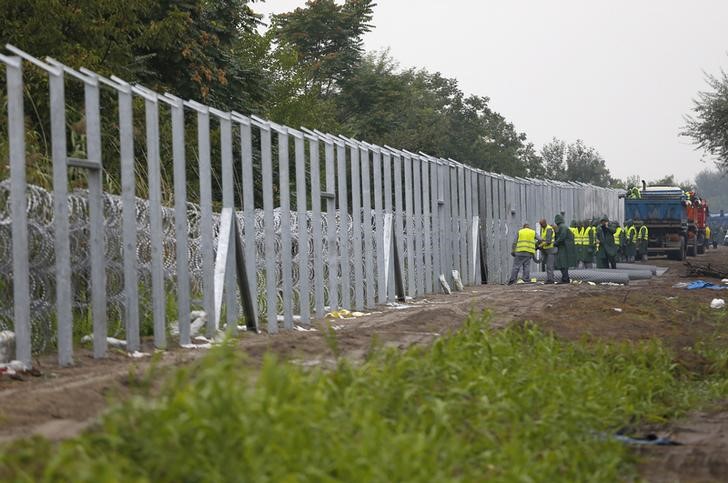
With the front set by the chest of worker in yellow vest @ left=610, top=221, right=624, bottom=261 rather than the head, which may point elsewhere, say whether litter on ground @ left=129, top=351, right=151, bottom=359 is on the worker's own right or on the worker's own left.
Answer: on the worker's own left

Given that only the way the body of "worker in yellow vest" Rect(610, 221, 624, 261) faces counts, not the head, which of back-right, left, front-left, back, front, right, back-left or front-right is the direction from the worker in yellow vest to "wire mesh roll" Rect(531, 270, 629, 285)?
left

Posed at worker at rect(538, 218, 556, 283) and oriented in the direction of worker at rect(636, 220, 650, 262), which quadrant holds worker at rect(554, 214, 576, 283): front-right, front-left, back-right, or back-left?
front-right

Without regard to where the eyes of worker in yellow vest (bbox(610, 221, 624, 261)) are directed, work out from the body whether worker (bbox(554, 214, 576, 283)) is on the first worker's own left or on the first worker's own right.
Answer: on the first worker's own left

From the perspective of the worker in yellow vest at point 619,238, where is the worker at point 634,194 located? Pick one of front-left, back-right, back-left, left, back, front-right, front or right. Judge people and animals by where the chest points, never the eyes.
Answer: right

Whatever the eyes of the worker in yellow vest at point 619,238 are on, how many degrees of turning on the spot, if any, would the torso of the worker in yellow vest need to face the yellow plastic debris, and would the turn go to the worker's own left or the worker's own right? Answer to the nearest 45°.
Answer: approximately 90° to the worker's own left

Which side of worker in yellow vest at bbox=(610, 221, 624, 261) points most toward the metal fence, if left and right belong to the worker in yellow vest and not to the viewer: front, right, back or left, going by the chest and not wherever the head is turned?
left

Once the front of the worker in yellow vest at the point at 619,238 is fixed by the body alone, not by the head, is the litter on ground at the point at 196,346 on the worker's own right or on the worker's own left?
on the worker's own left

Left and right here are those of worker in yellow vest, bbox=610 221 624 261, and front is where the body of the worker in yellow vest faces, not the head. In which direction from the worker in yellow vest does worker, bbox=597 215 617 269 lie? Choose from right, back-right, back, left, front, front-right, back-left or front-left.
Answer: left
